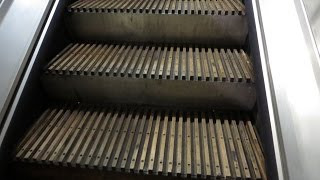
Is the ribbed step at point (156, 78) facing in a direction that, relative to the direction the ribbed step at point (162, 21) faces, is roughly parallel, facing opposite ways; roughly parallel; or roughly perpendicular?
roughly parallel

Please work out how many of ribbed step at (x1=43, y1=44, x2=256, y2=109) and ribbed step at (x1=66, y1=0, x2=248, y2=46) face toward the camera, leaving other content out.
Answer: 2

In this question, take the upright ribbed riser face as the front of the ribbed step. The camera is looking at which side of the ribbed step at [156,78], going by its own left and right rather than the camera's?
front
